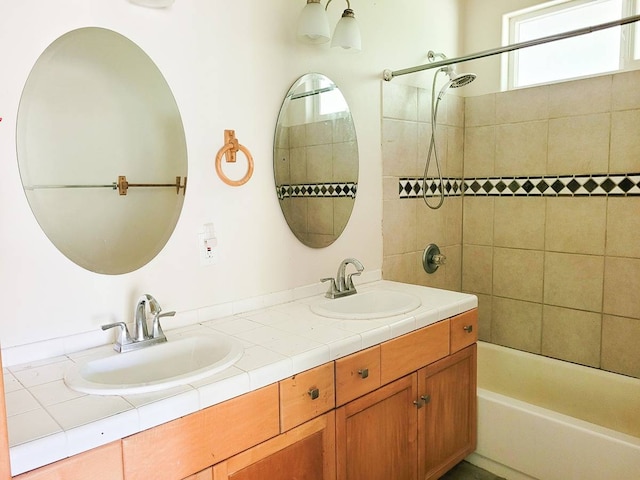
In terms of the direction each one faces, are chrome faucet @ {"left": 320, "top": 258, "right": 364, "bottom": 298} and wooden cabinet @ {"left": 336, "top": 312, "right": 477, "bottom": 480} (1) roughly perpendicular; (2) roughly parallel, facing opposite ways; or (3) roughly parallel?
roughly parallel

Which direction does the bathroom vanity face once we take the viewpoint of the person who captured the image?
facing the viewer and to the right of the viewer

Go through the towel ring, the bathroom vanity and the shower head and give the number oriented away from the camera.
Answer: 0

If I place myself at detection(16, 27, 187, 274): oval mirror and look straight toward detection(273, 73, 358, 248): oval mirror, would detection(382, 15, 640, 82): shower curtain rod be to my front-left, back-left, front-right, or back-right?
front-right

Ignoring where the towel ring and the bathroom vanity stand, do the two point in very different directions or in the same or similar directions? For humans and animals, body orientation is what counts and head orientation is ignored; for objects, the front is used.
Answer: same or similar directions

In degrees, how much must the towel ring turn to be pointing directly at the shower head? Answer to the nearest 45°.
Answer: approximately 45° to its left

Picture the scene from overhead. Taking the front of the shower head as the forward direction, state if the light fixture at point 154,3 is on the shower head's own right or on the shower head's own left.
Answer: on the shower head's own right

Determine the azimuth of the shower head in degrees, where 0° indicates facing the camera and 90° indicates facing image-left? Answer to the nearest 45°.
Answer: approximately 315°

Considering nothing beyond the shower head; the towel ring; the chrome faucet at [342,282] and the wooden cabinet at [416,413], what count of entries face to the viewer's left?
0

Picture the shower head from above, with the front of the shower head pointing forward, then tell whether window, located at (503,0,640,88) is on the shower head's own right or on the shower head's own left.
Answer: on the shower head's own left
